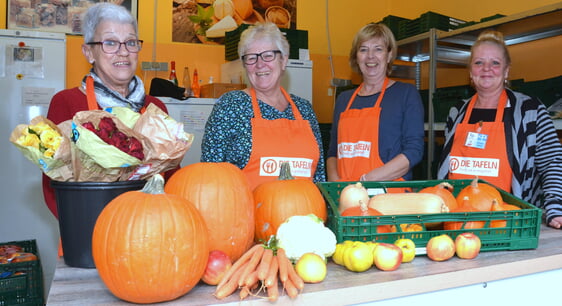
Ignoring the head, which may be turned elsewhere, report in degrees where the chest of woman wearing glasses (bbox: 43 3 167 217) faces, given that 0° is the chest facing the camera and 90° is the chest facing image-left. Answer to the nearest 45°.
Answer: approximately 315°

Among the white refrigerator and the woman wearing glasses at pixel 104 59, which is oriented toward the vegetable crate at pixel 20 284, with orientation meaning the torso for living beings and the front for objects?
the white refrigerator

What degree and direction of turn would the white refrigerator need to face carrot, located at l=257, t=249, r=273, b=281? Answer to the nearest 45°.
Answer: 0° — it already faces it

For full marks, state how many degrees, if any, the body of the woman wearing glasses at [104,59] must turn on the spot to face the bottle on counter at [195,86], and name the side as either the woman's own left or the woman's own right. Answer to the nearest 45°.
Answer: approximately 135° to the woman's own left

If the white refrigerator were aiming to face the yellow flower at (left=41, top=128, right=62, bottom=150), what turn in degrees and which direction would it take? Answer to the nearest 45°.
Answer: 0° — it already faces it

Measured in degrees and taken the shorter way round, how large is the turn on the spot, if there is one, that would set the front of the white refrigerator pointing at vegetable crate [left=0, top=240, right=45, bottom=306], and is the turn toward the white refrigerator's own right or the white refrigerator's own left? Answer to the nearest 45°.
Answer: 0° — it already faces it

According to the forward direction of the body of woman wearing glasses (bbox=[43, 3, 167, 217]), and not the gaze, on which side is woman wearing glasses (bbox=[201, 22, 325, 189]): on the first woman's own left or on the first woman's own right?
on the first woman's own left

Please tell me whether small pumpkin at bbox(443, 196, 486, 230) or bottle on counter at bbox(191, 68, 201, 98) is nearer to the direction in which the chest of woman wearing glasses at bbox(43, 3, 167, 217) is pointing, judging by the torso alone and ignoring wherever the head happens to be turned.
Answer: the small pumpkin

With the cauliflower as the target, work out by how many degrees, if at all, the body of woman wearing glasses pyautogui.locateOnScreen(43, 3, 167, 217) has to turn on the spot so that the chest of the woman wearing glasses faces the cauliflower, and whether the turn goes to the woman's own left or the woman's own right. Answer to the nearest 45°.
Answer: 0° — they already face it
